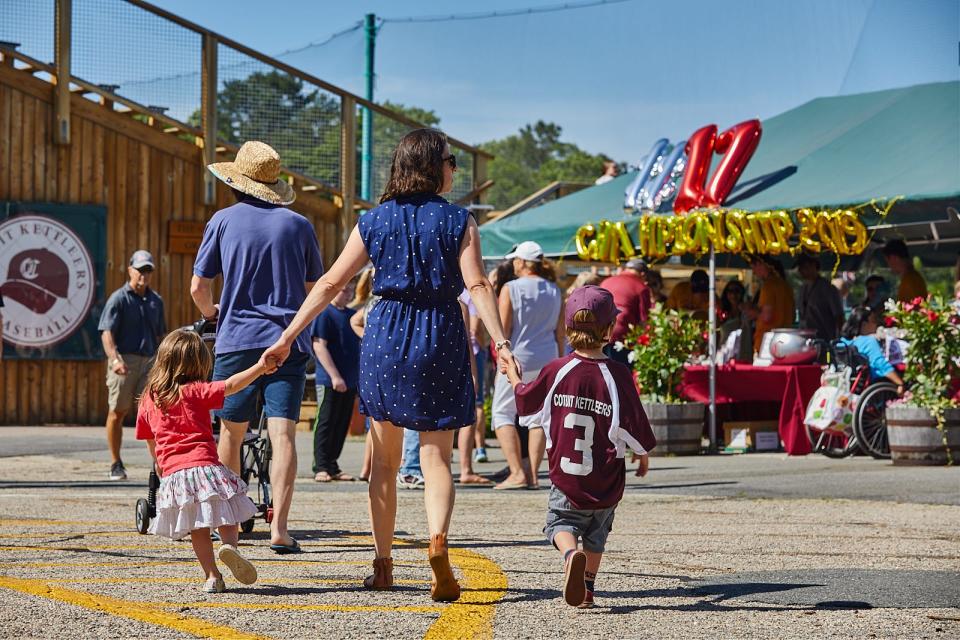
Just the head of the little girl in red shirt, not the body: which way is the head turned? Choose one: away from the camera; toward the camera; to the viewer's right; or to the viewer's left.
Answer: away from the camera

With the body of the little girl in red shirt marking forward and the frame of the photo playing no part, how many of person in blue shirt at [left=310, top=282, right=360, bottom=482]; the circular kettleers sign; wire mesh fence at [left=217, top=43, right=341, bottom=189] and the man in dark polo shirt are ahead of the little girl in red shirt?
4

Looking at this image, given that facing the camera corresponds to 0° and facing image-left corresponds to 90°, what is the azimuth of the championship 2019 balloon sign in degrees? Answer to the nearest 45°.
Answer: approximately 0°

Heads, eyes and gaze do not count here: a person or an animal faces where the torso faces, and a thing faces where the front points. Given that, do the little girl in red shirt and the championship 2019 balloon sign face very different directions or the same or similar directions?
very different directions

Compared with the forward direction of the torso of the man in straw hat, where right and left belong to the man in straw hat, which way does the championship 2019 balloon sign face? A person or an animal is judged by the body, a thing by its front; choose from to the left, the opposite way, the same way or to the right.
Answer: the opposite way

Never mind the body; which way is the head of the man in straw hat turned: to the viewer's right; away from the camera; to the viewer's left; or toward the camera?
away from the camera

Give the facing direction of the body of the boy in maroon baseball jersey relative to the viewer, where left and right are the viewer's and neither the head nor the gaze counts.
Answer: facing away from the viewer

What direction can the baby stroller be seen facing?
away from the camera

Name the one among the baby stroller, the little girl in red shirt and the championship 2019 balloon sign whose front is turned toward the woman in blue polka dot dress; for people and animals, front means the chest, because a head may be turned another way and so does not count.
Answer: the championship 2019 balloon sign

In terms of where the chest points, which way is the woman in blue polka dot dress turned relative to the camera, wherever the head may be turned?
away from the camera

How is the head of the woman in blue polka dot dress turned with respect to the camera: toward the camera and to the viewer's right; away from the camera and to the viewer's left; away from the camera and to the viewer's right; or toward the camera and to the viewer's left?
away from the camera and to the viewer's right

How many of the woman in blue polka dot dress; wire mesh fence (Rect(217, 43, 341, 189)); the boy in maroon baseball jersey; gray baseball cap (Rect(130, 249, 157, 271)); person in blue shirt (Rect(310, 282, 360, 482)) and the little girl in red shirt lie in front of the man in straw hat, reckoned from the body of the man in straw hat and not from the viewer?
3

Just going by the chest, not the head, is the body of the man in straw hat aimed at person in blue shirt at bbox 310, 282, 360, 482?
yes
